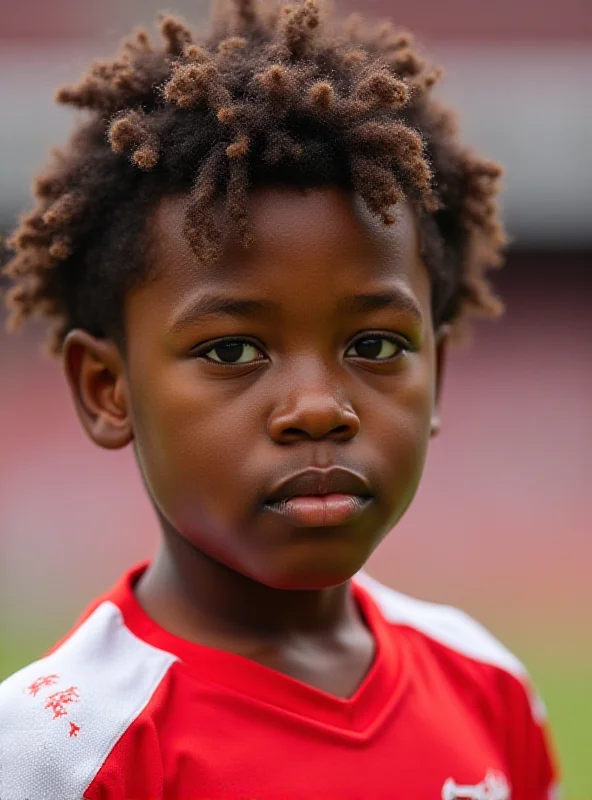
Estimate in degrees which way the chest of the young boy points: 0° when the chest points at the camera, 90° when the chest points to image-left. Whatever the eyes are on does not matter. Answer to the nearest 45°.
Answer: approximately 315°
